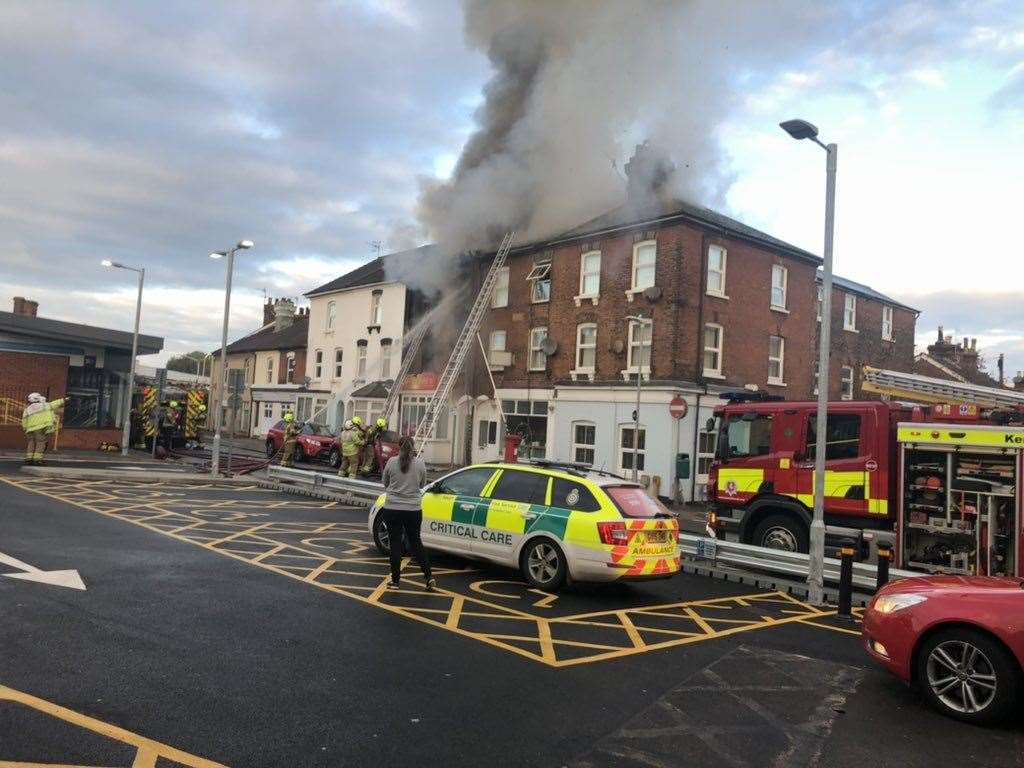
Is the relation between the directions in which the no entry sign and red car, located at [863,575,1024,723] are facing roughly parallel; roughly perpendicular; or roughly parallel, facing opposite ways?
roughly perpendicular

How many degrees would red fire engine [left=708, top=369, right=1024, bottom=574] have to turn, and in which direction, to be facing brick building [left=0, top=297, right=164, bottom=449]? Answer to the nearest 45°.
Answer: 0° — it already faces it

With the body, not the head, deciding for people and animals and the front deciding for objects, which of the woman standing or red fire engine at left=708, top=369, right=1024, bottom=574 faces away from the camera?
the woman standing

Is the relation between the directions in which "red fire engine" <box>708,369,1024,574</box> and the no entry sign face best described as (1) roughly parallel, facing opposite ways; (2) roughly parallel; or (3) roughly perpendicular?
roughly perpendicular

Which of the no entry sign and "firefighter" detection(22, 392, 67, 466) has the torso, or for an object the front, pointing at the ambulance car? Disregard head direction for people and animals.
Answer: the no entry sign

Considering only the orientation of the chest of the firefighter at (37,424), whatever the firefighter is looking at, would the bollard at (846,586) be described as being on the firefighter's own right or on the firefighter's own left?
on the firefighter's own right

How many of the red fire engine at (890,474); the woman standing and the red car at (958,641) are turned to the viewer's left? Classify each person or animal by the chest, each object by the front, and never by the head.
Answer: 2

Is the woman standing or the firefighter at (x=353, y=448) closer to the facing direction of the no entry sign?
the woman standing

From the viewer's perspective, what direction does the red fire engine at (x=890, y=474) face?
to the viewer's left

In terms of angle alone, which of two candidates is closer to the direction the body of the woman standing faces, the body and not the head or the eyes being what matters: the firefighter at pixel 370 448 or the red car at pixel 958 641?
the firefighter

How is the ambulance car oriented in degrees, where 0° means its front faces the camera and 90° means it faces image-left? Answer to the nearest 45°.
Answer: approximately 135°

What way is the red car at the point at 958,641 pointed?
to the viewer's left

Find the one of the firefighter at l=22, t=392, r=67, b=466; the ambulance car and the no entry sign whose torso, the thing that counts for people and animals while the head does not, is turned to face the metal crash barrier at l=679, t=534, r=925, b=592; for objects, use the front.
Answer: the no entry sign

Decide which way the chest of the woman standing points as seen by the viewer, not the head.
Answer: away from the camera

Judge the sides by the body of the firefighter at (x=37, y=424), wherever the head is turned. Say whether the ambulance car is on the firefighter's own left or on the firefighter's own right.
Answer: on the firefighter's own right
